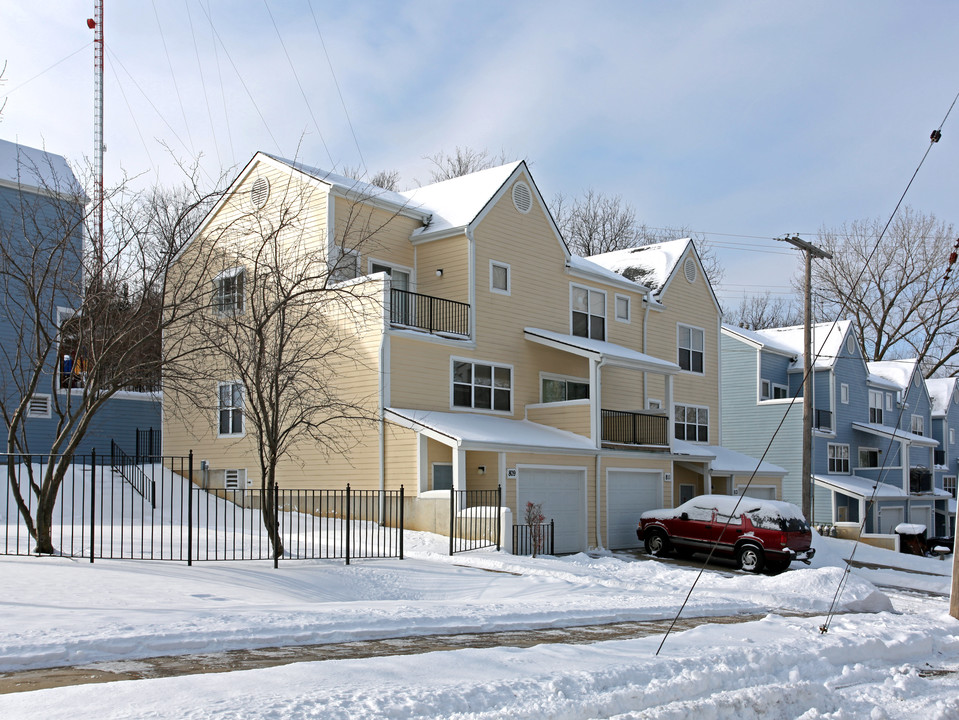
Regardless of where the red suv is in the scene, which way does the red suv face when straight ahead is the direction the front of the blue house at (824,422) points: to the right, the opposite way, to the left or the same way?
the opposite way

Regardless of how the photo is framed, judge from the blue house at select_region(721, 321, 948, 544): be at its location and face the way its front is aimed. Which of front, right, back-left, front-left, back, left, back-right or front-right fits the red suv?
front-right

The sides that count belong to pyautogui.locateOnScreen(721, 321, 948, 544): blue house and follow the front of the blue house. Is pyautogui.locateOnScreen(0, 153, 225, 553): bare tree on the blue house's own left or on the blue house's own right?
on the blue house's own right

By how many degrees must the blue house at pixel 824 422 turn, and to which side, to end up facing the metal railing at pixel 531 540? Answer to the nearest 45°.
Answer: approximately 45° to its right

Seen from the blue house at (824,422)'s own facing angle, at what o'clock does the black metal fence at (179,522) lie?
The black metal fence is roughly at 2 o'clock from the blue house.

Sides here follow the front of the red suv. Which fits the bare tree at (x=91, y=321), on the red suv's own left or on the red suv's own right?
on the red suv's own left
